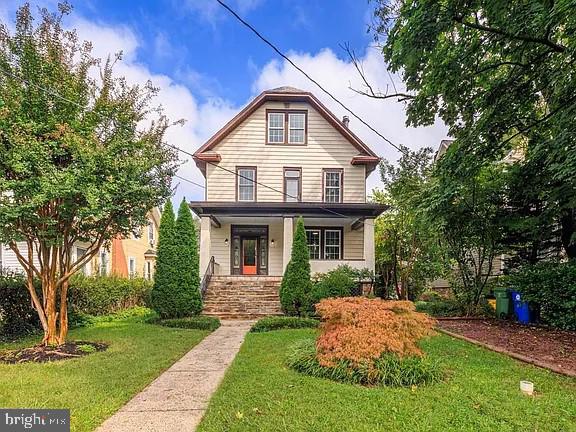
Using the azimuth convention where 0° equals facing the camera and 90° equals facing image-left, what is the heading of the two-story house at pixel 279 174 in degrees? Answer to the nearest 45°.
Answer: approximately 0°

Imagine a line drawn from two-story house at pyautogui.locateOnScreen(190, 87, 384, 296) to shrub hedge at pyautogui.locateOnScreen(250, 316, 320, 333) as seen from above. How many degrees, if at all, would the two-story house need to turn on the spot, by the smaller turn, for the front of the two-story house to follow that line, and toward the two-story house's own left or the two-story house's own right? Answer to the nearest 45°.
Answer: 0° — it already faces it

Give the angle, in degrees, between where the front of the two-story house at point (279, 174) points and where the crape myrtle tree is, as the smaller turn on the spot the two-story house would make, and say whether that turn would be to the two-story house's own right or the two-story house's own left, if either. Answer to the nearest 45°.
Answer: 0° — it already faces it

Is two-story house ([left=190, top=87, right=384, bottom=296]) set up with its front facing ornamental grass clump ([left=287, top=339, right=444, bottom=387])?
yes

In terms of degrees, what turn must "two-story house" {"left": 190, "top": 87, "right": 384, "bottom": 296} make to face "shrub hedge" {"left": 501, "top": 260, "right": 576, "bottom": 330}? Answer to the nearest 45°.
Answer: approximately 45° to its left

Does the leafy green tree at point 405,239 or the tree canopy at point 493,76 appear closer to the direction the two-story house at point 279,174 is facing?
the tree canopy

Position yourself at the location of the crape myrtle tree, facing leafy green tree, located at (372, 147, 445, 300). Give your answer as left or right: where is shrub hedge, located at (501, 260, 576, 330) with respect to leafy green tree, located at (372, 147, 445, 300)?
right

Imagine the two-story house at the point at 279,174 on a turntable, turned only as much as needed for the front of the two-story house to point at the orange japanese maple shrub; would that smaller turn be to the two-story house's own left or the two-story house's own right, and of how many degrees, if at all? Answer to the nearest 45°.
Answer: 0° — it already faces it

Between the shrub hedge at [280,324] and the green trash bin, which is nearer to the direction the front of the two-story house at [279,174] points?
the shrub hedge
